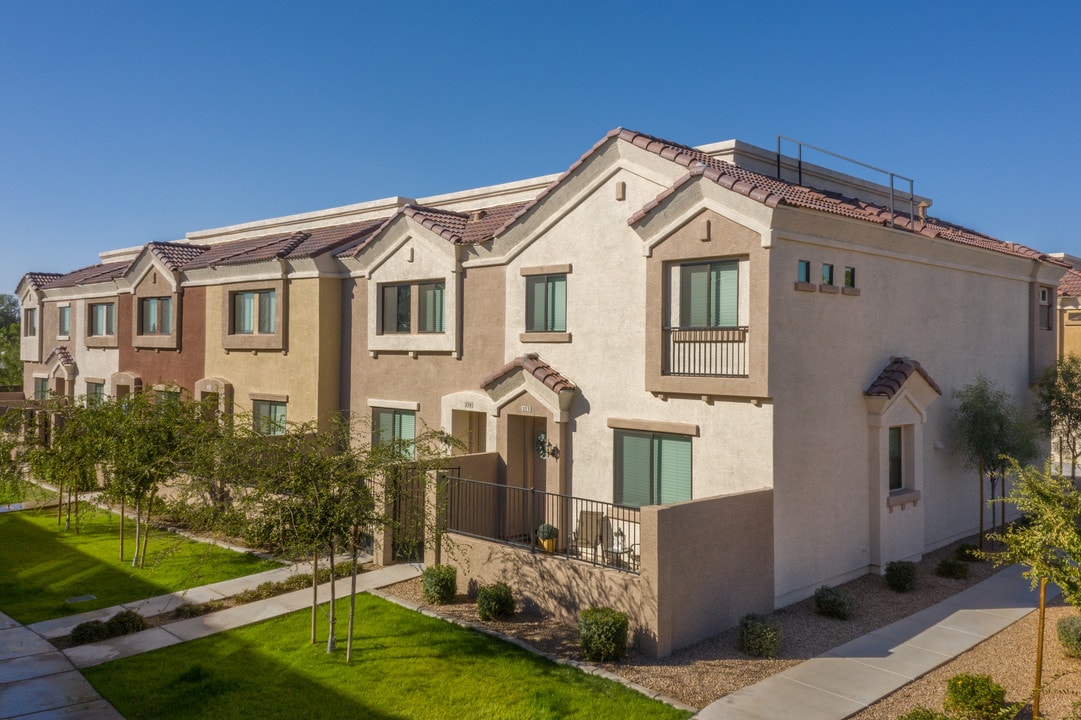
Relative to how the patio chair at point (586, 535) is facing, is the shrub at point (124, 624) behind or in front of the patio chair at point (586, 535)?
in front

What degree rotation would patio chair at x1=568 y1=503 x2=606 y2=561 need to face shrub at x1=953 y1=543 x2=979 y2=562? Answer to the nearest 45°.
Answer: approximately 135° to its left

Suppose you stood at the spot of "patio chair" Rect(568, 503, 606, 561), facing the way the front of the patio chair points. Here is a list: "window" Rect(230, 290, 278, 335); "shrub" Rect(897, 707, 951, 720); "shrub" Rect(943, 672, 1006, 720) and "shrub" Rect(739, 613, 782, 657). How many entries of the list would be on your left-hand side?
3

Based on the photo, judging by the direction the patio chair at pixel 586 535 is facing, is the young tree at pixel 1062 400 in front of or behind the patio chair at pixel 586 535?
behind

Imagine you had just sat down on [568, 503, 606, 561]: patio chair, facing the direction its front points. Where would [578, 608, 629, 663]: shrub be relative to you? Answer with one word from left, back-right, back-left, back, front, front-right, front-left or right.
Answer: front-left

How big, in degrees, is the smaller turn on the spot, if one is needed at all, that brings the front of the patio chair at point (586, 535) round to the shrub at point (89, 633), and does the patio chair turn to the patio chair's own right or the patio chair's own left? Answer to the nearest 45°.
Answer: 0° — it already faces it

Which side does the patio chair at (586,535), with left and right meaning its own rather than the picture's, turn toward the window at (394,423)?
right

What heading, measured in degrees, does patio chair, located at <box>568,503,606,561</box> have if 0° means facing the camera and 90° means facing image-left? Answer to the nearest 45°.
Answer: approximately 45°

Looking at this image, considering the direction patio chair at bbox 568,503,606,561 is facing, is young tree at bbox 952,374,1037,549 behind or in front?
behind

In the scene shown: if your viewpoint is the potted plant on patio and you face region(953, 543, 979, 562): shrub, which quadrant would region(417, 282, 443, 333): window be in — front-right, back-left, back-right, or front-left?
back-left

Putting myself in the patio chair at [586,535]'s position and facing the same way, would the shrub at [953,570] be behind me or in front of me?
behind

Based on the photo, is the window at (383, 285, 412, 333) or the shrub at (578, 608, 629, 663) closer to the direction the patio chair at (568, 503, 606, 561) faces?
the shrub

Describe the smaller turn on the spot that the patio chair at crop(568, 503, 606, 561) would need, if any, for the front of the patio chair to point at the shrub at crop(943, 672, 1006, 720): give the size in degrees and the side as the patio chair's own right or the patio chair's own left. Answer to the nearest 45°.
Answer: approximately 90° to the patio chair's own left

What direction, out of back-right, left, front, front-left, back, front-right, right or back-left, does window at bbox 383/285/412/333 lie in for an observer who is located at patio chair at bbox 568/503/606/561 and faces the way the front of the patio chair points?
right

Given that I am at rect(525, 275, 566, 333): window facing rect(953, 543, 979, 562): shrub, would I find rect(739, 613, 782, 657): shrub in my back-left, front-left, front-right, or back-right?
front-right

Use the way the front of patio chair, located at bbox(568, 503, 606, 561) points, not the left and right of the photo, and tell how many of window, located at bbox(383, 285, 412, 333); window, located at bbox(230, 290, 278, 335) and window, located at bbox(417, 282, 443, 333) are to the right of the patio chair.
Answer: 3

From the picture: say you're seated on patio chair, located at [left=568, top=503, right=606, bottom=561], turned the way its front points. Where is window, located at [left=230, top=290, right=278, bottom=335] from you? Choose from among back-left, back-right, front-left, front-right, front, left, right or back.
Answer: right

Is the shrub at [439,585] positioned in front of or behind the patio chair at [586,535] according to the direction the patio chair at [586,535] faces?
in front
